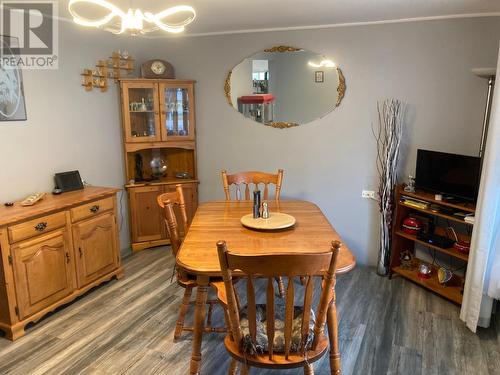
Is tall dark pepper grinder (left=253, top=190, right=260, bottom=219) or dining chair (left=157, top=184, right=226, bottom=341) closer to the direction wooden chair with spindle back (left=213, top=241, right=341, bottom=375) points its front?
the tall dark pepper grinder

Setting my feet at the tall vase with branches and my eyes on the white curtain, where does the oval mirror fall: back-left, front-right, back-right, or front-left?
back-right

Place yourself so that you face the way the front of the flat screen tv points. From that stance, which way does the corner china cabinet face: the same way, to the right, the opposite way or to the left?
to the left

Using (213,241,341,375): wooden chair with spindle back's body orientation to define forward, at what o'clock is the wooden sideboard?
The wooden sideboard is roughly at 10 o'clock from the wooden chair with spindle back.

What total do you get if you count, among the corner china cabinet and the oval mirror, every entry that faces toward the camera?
2

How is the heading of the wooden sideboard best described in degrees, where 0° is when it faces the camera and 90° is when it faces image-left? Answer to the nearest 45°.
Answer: approximately 315°

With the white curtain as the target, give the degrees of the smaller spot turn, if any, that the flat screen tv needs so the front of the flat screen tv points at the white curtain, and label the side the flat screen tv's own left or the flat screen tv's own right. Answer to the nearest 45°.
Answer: approximately 90° to the flat screen tv's own left

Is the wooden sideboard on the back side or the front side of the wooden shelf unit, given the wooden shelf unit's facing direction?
on the front side

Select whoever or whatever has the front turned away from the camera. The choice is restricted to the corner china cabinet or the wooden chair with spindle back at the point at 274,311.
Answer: the wooden chair with spindle back

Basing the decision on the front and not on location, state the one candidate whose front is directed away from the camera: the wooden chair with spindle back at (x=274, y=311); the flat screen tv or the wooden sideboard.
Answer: the wooden chair with spindle back

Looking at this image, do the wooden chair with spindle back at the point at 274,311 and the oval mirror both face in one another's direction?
yes

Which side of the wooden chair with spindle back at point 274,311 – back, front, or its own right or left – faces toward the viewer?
back

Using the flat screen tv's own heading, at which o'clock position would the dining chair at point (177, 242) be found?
The dining chair is roughly at 12 o'clock from the flat screen tv.
